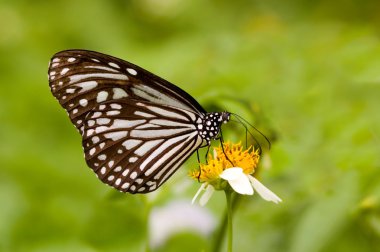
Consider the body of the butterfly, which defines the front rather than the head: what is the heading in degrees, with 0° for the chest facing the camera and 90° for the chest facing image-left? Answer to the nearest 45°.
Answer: approximately 270°
